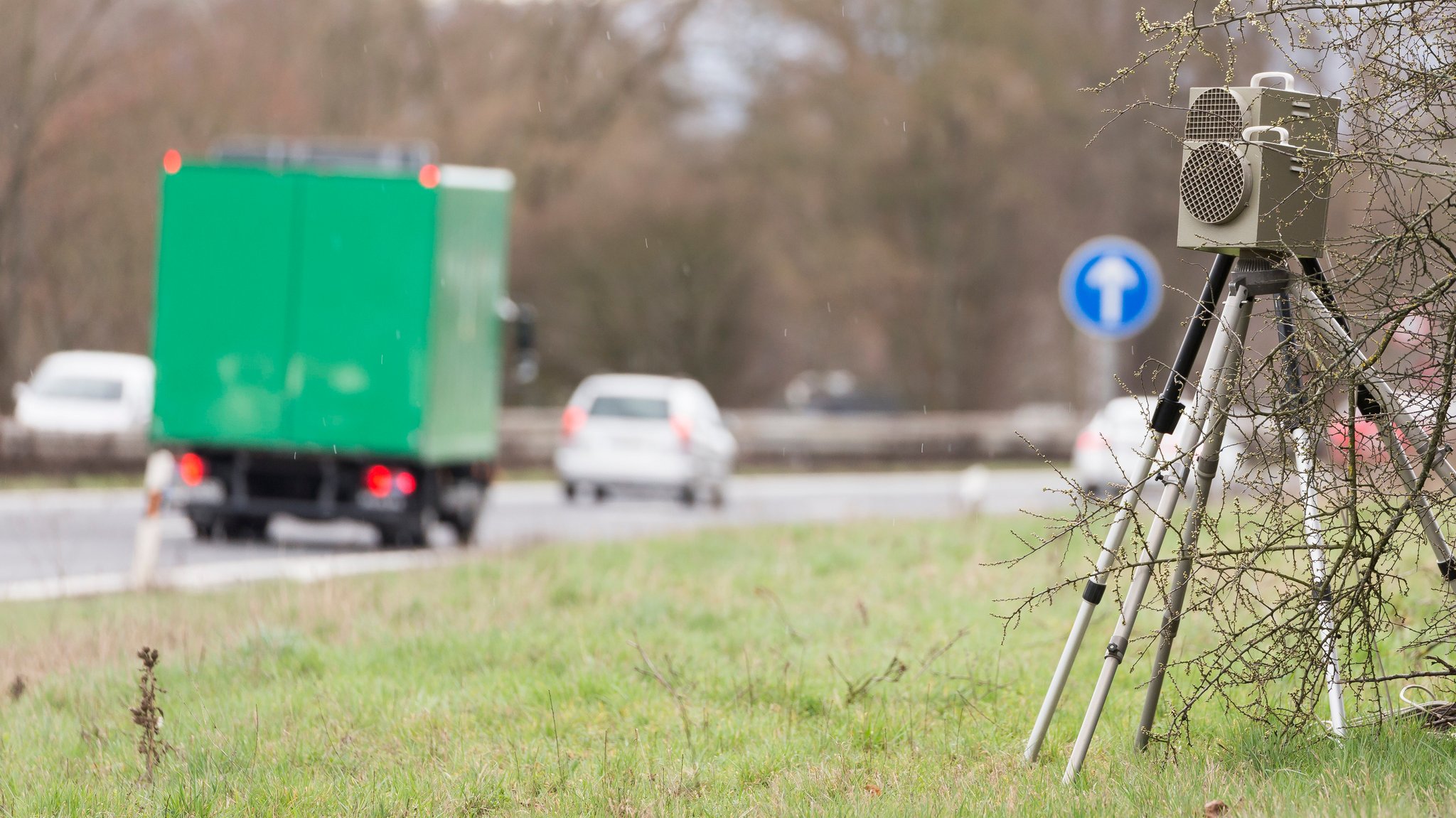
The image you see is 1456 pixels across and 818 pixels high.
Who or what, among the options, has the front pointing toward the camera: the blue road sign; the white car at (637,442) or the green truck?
the blue road sign

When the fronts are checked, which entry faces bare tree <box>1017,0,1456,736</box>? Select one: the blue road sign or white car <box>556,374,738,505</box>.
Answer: the blue road sign

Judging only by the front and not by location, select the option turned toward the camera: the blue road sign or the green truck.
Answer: the blue road sign

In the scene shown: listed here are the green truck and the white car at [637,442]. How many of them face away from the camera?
2

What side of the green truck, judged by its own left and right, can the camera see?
back

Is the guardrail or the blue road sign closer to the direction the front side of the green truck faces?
the guardrail

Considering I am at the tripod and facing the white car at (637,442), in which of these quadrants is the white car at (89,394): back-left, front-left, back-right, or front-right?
front-left

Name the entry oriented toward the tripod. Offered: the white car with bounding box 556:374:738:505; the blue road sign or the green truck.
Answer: the blue road sign

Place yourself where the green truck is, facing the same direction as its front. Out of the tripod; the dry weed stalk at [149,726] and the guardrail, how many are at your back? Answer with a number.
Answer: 2

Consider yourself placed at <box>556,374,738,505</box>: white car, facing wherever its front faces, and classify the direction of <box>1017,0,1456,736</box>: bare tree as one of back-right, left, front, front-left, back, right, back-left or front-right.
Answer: back

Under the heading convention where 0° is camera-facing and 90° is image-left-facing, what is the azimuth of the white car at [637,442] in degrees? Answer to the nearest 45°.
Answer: approximately 180°

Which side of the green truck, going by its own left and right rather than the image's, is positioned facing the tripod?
back

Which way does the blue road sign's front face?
toward the camera

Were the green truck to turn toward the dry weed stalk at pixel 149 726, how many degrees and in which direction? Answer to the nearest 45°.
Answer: approximately 180°

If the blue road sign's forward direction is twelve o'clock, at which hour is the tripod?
The tripod is roughly at 12 o'clock from the blue road sign.

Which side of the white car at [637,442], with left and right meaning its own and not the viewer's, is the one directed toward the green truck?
back

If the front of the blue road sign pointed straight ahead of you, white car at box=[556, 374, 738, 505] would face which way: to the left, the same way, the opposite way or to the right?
the opposite way
